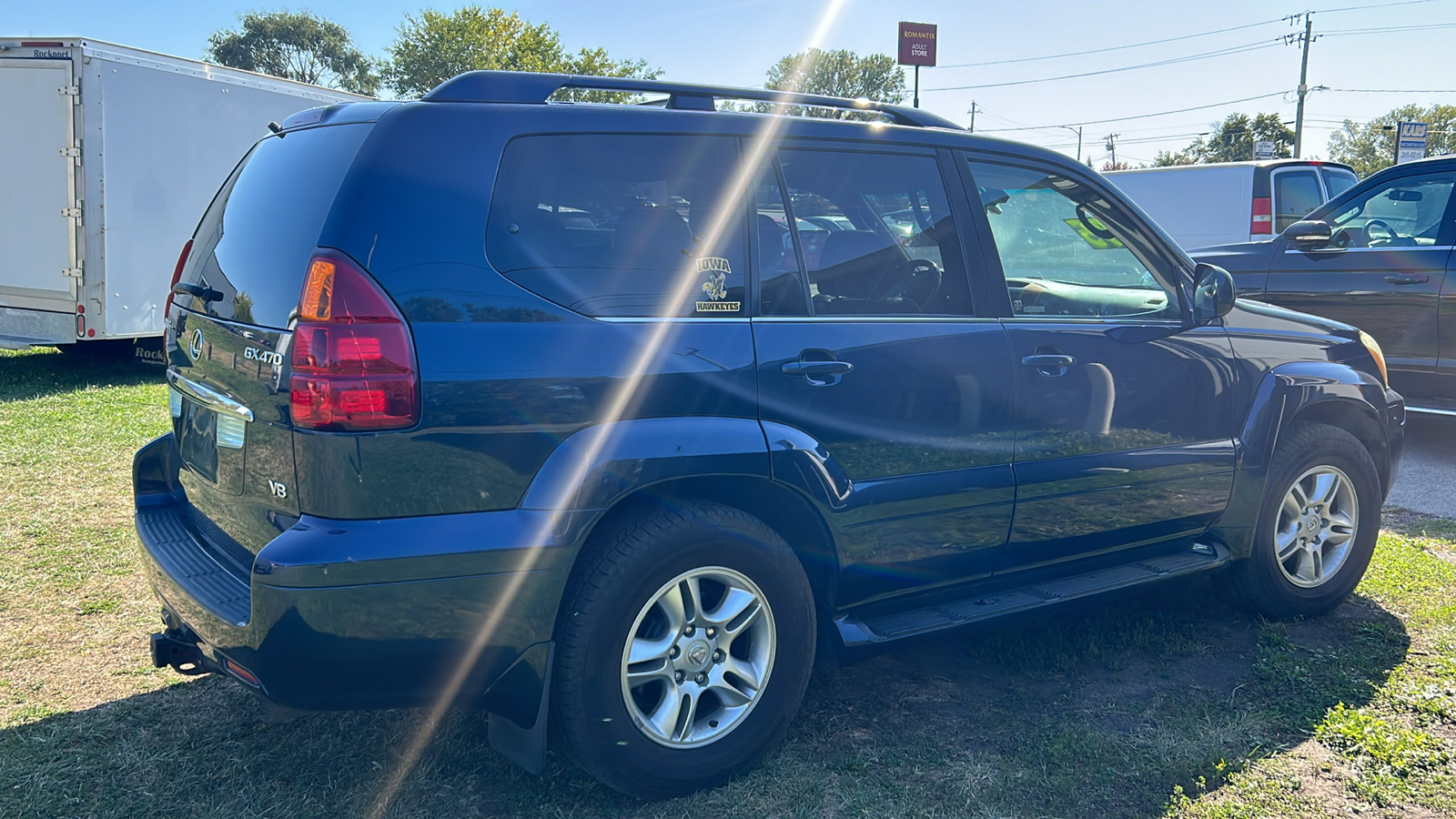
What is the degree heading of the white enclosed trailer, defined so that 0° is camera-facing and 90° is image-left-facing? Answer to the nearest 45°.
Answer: approximately 225°

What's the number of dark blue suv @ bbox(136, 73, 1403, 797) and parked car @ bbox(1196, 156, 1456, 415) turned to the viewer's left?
1

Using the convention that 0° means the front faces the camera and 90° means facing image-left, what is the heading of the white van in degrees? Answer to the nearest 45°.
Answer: approximately 135°

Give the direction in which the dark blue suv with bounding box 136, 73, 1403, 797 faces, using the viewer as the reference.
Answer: facing away from the viewer and to the right of the viewer

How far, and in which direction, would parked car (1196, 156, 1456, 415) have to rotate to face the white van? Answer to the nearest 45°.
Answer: approximately 90° to its right

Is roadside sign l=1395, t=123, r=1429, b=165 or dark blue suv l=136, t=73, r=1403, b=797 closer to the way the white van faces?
the roadside sign

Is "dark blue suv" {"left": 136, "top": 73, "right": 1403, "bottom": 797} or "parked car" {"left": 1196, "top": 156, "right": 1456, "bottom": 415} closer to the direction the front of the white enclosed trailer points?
the parked car

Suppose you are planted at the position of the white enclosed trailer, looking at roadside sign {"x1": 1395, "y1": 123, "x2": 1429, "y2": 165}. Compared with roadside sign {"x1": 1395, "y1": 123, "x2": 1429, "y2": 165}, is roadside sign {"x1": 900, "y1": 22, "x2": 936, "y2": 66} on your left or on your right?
left

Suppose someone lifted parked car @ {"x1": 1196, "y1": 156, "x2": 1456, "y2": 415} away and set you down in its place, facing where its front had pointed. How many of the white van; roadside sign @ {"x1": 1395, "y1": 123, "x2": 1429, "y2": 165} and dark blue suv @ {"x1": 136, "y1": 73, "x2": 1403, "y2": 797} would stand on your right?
2

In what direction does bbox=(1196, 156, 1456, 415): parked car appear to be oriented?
to the viewer's left

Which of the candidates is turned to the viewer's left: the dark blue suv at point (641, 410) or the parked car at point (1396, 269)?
the parked car
